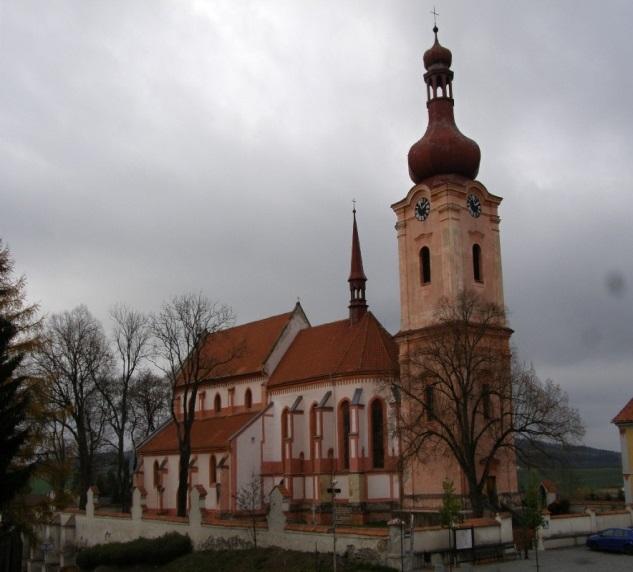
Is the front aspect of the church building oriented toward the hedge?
no

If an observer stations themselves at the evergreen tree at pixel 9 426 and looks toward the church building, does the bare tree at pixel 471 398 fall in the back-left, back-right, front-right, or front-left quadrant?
front-right

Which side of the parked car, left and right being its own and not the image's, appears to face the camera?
left

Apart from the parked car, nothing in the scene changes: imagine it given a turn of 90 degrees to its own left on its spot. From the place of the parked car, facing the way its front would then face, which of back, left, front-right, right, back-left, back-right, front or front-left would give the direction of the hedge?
right

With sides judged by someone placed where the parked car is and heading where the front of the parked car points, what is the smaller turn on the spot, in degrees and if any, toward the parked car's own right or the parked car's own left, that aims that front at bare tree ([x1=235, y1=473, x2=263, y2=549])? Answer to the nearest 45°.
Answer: approximately 45° to the parked car's own right
